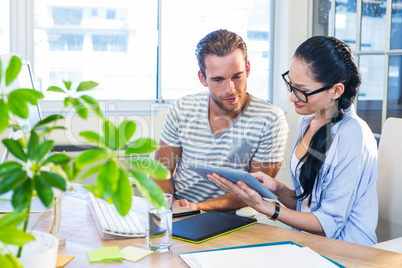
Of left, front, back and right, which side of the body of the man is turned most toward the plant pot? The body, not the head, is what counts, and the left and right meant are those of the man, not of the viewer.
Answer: front

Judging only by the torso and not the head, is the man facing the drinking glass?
yes

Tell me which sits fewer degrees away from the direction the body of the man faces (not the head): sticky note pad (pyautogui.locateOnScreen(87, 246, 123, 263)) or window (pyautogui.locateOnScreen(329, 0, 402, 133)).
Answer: the sticky note pad

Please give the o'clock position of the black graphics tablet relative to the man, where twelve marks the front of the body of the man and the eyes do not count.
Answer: The black graphics tablet is roughly at 12 o'clock from the man.

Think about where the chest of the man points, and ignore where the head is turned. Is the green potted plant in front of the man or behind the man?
in front

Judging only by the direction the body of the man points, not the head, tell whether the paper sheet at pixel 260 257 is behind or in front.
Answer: in front

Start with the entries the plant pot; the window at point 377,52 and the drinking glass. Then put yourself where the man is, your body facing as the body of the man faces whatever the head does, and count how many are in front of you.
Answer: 2

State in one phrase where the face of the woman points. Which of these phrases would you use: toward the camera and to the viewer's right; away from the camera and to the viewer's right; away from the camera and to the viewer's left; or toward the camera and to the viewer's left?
toward the camera and to the viewer's left

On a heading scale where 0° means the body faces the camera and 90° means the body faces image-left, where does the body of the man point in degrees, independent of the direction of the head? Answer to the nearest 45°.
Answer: approximately 0°

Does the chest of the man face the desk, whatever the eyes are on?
yes

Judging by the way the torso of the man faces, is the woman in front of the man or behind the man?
in front
